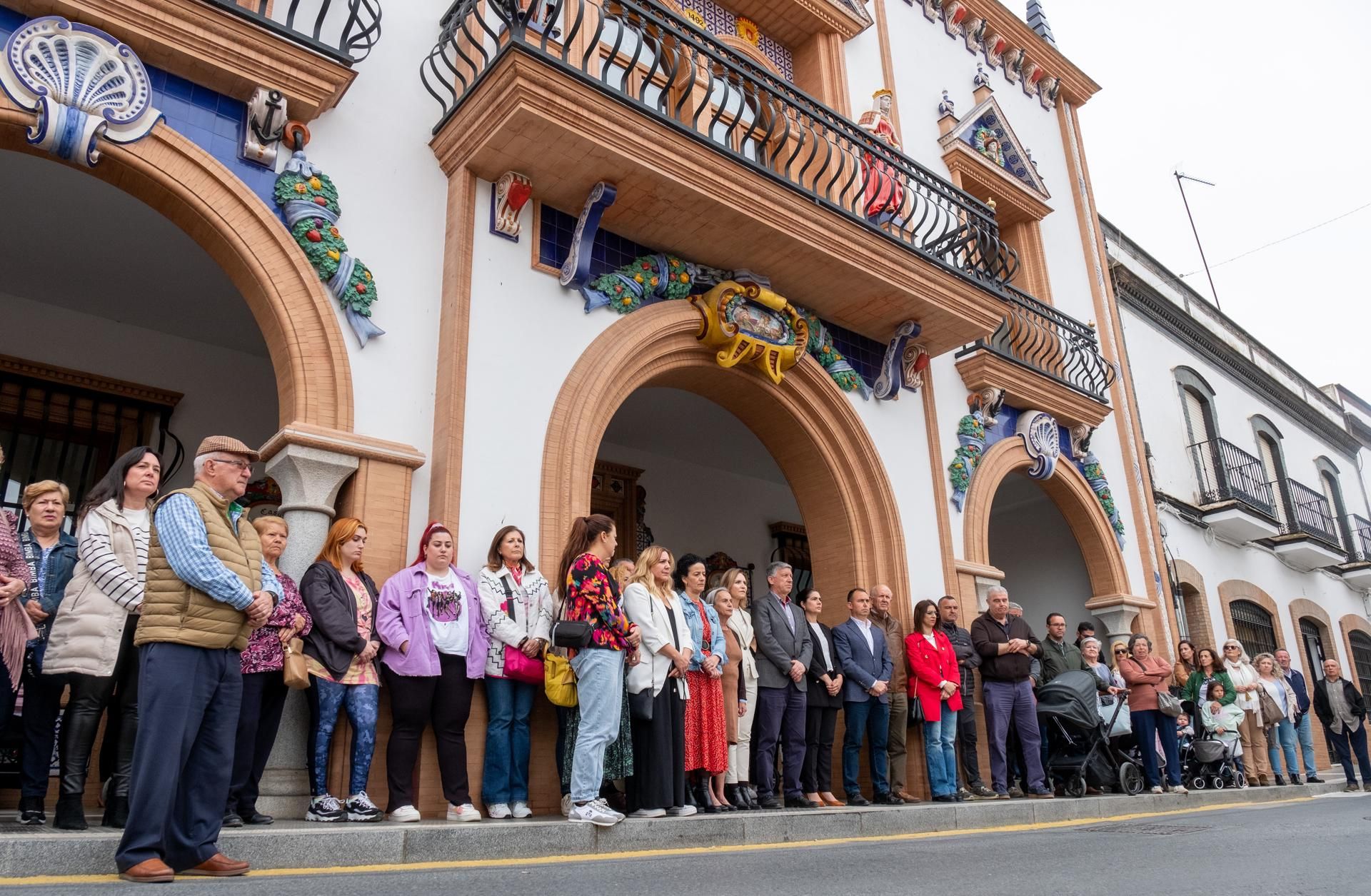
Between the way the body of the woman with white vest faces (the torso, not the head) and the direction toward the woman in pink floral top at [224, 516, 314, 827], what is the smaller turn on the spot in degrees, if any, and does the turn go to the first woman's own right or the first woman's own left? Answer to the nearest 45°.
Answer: approximately 90° to the first woman's own left

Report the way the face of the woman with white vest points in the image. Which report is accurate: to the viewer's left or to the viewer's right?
to the viewer's right

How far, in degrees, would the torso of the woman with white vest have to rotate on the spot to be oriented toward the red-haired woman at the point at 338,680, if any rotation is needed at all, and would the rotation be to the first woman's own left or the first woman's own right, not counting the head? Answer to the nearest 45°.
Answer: approximately 90° to the first woman's own left

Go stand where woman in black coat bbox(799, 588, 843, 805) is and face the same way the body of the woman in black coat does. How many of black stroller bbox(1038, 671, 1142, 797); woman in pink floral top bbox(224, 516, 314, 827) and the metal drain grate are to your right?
1

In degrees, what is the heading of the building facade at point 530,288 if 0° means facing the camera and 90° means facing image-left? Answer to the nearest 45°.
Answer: approximately 315°

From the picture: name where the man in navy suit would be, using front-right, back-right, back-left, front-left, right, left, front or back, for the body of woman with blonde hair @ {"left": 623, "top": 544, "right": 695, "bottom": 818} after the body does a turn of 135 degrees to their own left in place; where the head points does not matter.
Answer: front-right

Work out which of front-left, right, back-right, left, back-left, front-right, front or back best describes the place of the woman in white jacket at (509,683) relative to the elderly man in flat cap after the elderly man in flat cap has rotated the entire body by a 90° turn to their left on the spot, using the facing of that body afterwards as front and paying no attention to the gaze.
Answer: front

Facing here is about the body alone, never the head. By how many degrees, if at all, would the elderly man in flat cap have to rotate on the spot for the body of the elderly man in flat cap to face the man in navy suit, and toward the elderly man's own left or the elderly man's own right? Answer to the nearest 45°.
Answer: approximately 90° to the elderly man's own left

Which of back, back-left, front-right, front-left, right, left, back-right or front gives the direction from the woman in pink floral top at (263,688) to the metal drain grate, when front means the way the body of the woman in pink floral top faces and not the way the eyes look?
front-left

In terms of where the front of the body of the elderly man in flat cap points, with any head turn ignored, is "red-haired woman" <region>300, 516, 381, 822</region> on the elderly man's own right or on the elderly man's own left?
on the elderly man's own left
